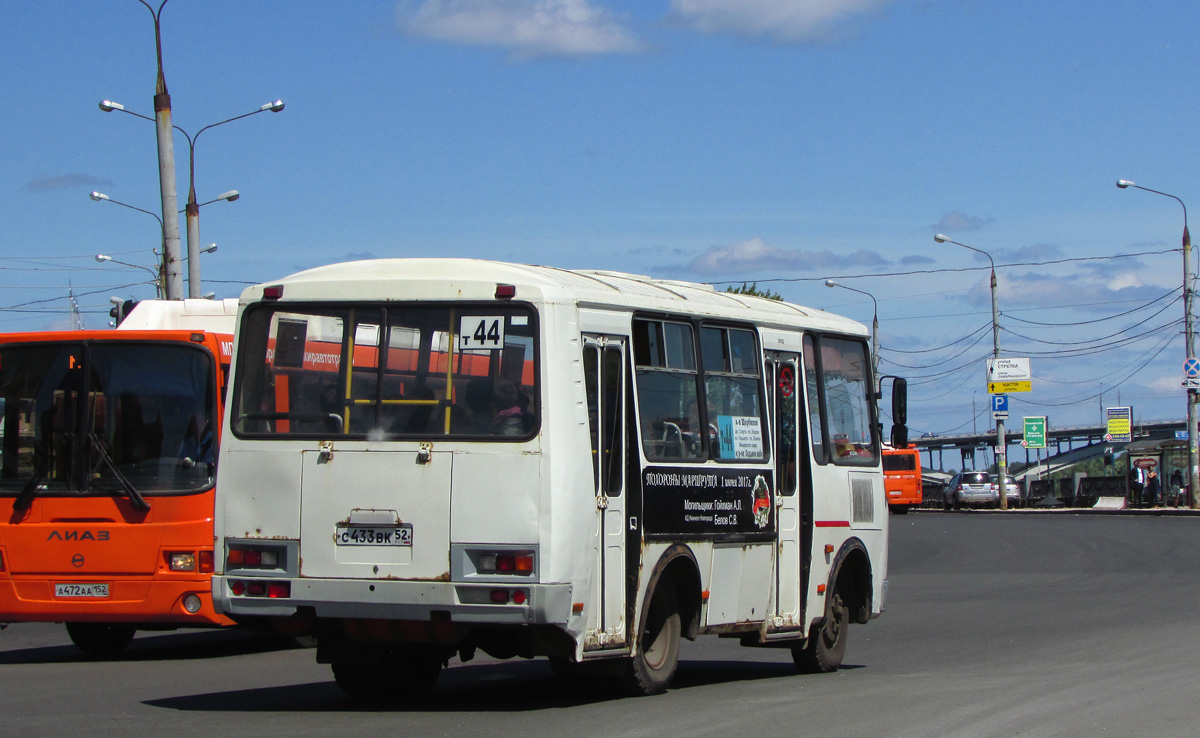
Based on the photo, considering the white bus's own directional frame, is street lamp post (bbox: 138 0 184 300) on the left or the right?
on its left

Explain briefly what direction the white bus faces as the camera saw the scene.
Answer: facing away from the viewer and to the right of the viewer

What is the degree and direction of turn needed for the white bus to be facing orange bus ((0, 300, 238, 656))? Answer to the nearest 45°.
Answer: approximately 90° to its left
